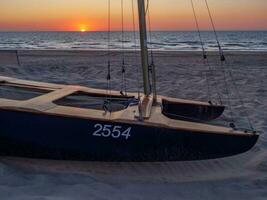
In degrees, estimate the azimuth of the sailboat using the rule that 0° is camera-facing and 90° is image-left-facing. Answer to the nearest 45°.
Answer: approximately 270°
